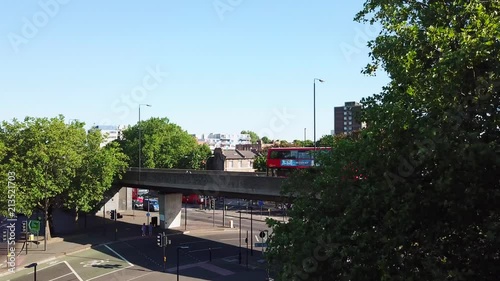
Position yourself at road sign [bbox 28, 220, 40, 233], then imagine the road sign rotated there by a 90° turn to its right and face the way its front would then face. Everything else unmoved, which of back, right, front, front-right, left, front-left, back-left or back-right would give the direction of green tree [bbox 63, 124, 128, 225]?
back

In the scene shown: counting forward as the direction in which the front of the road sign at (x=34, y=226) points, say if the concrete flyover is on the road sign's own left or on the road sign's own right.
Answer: on the road sign's own left

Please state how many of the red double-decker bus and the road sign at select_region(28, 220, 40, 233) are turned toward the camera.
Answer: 1

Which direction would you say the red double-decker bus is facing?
to the viewer's left

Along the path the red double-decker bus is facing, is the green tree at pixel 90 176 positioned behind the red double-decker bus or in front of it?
in front

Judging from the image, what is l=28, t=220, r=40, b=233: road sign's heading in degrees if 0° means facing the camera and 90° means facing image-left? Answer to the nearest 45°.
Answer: approximately 0°

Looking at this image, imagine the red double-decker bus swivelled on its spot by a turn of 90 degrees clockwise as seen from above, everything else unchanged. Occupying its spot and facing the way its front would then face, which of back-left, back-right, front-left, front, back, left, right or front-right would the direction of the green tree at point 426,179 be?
back
